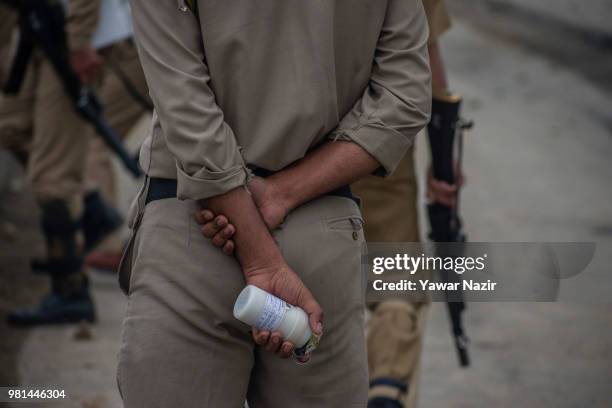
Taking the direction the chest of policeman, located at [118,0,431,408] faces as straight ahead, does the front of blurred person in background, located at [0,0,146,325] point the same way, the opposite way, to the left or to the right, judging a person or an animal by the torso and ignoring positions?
to the left

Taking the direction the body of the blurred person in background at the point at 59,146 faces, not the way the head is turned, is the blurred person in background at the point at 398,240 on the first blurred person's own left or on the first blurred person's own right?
on the first blurred person's own left

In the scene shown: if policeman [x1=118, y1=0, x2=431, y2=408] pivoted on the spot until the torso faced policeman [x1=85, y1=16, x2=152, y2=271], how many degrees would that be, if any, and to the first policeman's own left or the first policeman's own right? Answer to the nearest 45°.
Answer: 0° — they already face them

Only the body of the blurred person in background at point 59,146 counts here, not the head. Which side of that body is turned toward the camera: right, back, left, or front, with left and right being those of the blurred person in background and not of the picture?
left

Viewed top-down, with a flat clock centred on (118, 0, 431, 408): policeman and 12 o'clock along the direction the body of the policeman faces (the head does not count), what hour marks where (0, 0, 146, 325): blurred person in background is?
The blurred person in background is roughly at 11 o'clock from the policeman.

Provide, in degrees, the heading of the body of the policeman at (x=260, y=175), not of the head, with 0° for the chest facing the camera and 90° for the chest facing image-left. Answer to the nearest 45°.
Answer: approximately 180°

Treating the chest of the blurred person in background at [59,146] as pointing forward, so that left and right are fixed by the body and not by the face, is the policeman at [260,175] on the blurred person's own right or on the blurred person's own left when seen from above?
on the blurred person's own left
